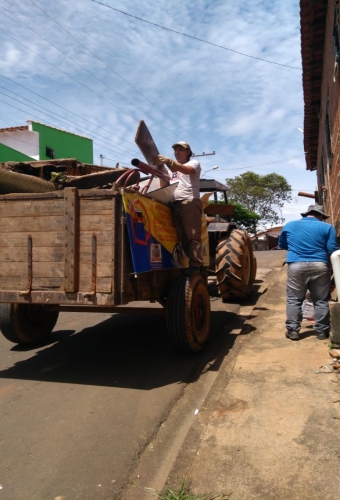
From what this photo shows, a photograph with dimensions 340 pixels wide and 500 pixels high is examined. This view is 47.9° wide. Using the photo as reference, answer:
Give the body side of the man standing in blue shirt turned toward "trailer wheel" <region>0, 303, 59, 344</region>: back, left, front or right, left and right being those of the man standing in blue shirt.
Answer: left

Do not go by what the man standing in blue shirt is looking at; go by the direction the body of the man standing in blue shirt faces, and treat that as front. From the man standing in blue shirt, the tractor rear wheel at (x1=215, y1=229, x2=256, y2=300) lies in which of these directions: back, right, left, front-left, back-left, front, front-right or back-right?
front-left

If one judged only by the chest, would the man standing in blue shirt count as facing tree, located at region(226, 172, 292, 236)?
yes

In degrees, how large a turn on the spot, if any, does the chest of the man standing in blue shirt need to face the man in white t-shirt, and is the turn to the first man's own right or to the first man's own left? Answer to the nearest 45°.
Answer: approximately 135° to the first man's own left

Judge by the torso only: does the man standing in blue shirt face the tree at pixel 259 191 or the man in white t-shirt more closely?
the tree

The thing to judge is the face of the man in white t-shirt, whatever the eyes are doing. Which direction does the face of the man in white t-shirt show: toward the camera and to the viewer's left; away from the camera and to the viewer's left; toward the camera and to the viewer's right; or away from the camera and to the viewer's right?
toward the camera and to the viewer's left

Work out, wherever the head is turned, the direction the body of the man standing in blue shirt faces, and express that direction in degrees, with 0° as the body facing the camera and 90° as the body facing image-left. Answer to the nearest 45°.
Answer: approximately 180°

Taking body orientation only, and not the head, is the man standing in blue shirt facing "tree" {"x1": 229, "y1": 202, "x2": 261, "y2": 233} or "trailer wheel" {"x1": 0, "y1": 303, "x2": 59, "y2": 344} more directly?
the tree

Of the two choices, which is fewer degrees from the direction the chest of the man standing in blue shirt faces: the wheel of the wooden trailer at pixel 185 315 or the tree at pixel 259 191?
the tree
